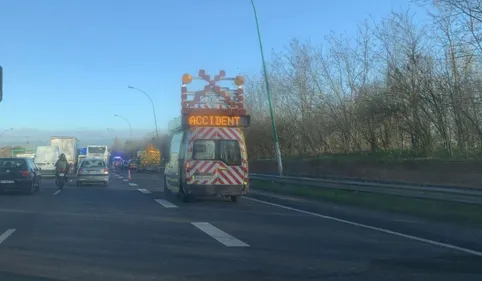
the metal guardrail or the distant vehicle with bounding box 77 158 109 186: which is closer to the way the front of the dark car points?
the distant vehicle

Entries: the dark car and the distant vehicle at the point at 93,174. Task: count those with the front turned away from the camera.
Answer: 2

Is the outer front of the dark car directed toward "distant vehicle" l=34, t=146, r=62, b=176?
yes

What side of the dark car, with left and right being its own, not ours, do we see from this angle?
back

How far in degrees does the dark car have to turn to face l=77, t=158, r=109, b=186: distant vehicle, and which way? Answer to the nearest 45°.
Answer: approximately 45° to its right

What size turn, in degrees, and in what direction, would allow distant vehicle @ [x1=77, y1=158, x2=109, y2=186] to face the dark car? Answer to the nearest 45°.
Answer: approximately 135° to its left

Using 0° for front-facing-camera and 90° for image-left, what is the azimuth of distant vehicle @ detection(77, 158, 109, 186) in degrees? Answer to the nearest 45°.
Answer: approximately 180°
